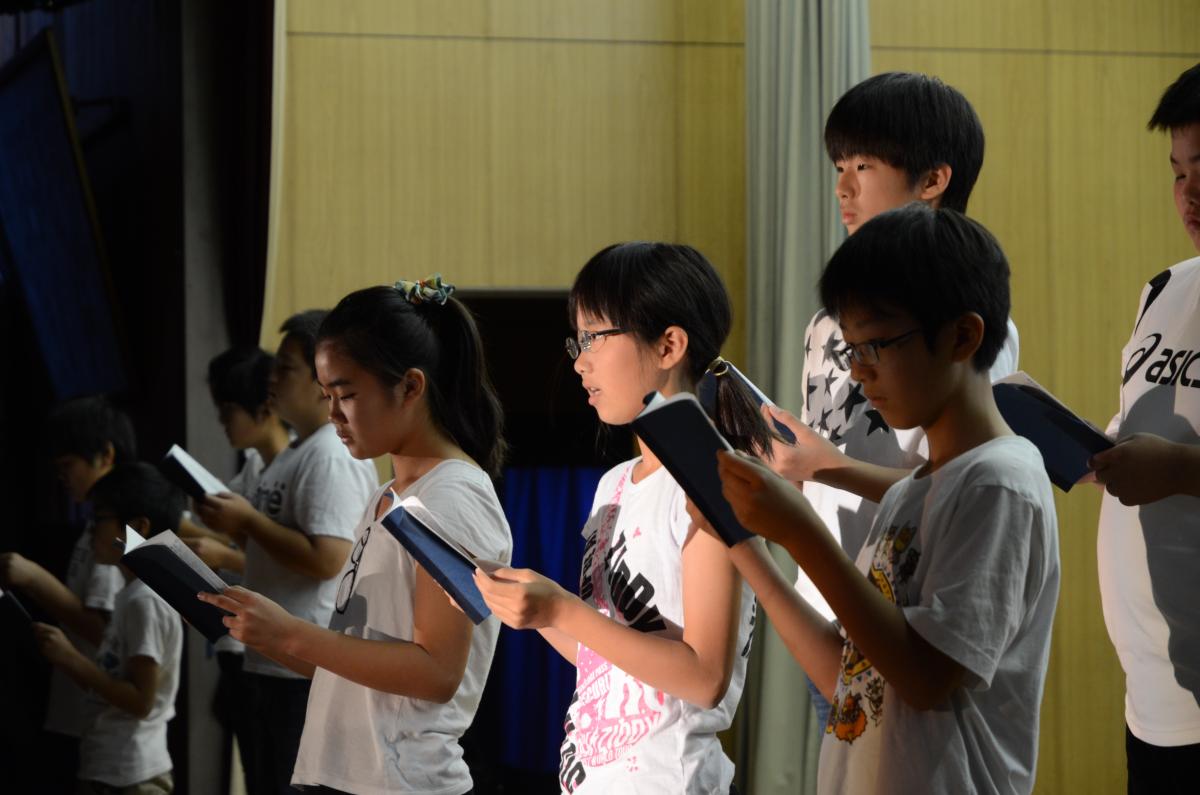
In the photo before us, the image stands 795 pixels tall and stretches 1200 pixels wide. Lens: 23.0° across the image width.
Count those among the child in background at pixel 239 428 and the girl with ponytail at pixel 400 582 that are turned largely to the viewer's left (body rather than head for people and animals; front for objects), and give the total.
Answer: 2

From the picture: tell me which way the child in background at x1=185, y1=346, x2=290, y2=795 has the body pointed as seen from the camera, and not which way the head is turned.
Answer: to the viewer's left

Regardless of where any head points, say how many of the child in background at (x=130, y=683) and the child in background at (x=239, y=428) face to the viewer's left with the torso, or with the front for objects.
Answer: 2

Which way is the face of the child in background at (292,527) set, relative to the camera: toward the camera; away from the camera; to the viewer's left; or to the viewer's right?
to the viewer's left

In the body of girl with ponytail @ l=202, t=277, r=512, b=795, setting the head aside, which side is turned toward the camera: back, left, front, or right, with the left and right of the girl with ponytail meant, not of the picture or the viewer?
left

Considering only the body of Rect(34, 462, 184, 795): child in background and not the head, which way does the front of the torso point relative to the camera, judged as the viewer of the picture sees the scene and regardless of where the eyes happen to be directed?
to the viewer's left

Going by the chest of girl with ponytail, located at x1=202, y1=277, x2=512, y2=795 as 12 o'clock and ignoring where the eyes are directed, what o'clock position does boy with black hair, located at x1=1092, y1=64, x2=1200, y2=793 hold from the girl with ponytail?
The boy with black hair is roughly at 7 o'clock from the girl with ponytail.
